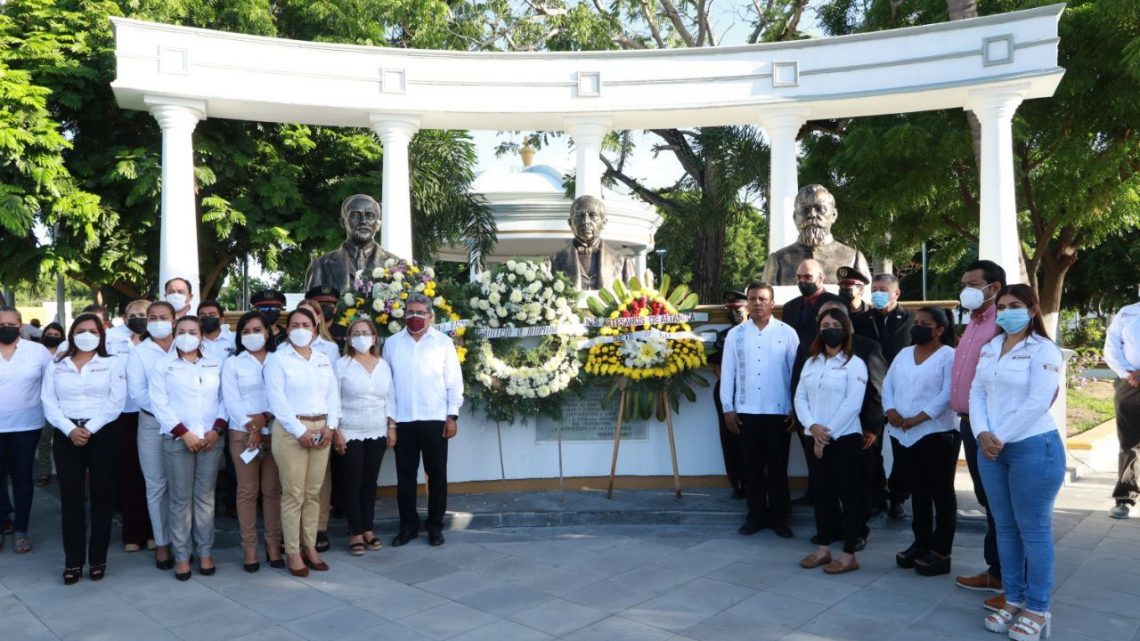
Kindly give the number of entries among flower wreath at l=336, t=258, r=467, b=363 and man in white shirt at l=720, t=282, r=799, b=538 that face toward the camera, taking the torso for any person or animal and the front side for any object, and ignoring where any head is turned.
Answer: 2

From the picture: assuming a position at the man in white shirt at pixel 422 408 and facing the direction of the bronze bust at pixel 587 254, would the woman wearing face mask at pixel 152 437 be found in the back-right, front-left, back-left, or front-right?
back-left

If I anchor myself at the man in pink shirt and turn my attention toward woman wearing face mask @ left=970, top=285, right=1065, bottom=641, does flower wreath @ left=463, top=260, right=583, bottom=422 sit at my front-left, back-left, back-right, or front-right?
back-right

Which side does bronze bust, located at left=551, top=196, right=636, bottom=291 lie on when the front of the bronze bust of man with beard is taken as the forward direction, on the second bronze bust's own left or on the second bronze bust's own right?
on the second bronze bust's own right

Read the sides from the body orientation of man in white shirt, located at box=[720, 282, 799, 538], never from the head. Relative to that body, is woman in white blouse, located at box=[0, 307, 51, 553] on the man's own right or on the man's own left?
on the man's own right

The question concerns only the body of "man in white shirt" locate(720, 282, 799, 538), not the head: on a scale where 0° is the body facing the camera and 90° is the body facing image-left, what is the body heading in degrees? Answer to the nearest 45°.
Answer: approximately 0°

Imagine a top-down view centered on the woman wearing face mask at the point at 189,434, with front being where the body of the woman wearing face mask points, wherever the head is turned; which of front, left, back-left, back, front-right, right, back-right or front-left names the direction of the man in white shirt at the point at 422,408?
left

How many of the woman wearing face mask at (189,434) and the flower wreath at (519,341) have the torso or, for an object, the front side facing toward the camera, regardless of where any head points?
2
